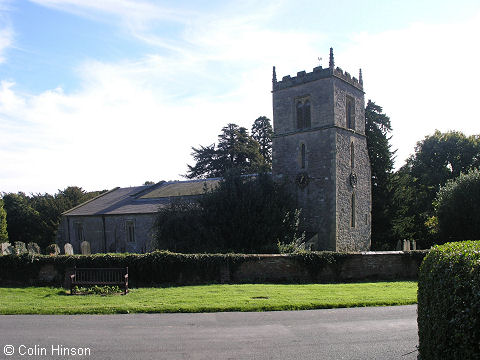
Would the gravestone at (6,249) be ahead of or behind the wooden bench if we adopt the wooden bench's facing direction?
behind

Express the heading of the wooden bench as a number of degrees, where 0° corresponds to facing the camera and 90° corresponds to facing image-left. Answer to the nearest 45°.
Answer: approximately 0°

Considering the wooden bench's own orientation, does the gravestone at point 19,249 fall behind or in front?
behind

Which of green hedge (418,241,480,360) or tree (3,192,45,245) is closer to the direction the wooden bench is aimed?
the green hedge

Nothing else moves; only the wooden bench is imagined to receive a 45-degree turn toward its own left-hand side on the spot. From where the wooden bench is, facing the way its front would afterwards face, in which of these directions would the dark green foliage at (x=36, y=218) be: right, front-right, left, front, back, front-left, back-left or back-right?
back-left
